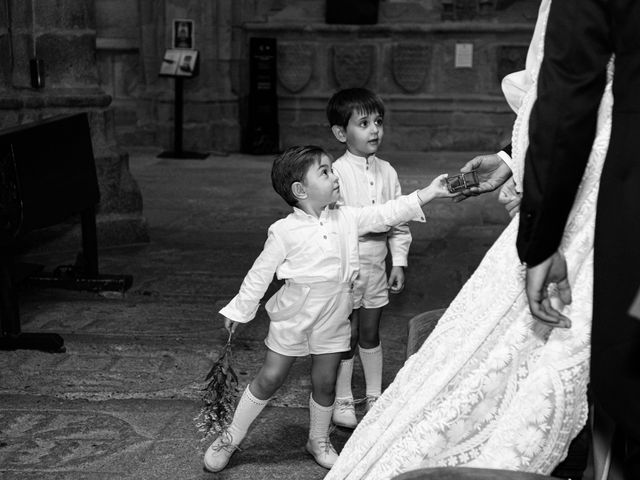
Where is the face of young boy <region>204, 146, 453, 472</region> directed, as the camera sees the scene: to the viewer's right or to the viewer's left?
to the viewer's right

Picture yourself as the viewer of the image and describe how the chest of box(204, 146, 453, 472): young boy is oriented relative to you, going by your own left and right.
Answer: facing the viewer and to the right of the viewer

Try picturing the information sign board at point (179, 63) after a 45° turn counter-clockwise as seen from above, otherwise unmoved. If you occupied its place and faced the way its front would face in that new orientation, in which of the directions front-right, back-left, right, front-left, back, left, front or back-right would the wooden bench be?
front-right

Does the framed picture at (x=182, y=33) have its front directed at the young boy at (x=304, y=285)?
yes

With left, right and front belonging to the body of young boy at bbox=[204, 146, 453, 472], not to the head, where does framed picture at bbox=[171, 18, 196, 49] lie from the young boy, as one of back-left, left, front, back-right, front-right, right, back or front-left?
back-left

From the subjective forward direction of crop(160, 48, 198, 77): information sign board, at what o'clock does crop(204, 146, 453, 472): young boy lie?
The young boy is roughly at 12 o'clock from the information sign board.

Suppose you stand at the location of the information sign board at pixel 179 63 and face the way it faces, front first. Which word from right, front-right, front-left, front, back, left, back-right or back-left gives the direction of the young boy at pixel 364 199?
front

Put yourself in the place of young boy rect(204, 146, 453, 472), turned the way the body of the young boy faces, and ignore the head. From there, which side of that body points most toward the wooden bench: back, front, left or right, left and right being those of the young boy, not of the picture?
back

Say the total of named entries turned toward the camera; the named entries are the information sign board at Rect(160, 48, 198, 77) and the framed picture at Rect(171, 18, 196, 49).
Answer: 2

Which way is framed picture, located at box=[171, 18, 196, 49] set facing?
toward the camera

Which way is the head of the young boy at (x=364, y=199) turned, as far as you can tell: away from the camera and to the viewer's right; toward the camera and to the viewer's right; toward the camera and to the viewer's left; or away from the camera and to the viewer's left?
toward the camera and to the viewer's right
